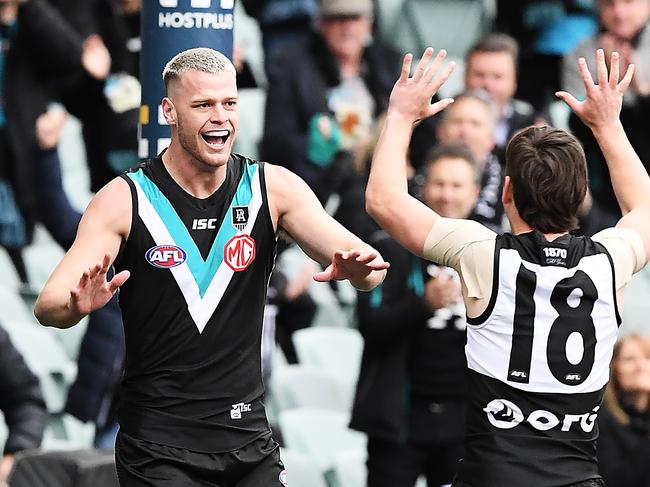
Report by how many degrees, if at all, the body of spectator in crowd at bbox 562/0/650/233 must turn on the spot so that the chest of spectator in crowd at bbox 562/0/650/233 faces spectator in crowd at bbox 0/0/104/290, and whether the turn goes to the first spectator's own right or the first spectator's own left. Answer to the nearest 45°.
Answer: approximately 45° to the first spectator's own right

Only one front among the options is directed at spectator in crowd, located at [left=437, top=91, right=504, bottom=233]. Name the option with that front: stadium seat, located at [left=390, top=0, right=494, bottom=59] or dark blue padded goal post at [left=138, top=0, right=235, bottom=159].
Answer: the stadium seat

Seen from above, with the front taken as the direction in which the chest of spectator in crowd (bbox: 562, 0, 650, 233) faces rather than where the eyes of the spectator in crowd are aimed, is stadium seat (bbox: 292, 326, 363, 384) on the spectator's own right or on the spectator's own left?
on the spectator's own right

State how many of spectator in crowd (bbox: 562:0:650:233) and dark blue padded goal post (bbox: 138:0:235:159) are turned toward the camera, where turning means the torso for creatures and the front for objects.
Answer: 2
